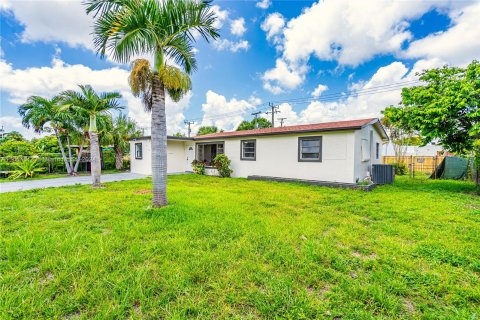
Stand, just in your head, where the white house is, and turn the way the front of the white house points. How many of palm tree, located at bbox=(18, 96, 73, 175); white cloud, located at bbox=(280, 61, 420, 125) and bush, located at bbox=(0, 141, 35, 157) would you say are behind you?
1

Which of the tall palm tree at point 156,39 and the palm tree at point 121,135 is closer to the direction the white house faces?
the tall palm tree

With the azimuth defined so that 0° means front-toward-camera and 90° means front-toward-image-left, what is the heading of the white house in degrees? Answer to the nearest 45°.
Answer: approximately 45°

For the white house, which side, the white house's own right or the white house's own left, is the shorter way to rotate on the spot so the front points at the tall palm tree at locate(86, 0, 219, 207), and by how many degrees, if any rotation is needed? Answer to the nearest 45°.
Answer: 0° — it already faces it

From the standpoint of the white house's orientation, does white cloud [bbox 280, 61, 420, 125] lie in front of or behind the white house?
behind

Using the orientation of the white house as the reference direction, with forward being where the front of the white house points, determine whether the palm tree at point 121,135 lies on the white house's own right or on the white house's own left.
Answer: on the white house's own right
